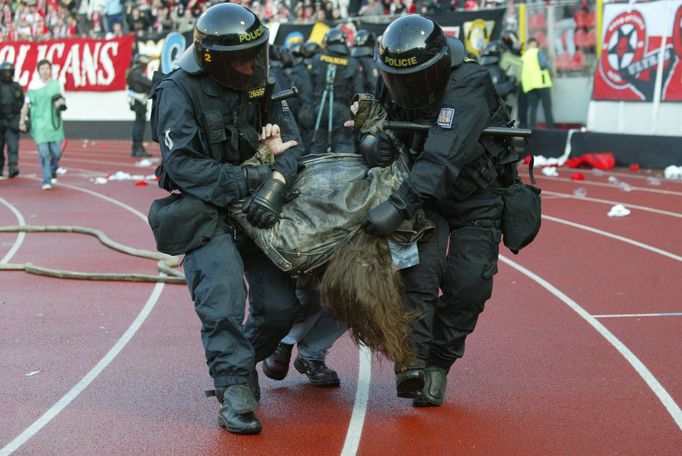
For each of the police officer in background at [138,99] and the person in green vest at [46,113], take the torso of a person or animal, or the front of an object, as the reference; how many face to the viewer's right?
1

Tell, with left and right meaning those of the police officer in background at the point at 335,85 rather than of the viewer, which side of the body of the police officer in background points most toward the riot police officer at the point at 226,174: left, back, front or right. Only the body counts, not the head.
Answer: back

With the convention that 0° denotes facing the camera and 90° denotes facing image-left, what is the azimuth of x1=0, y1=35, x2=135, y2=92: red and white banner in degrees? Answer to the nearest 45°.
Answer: approximately 0°

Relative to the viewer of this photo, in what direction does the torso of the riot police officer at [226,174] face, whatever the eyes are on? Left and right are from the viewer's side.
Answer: facing the viewer and to the right of the viewer

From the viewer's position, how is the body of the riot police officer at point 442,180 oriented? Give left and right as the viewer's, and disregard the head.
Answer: facing the viewer and to the left of the viewer

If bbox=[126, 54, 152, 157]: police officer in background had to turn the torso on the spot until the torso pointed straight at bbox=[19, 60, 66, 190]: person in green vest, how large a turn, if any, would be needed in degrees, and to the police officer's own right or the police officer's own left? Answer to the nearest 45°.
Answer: approximately 90° to the police officer's own right

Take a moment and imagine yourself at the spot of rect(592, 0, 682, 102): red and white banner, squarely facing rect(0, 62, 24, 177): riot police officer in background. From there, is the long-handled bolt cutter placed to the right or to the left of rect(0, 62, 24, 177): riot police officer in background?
left

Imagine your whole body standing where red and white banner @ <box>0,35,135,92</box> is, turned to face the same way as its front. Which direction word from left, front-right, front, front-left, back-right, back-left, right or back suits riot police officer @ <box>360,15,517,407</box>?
front

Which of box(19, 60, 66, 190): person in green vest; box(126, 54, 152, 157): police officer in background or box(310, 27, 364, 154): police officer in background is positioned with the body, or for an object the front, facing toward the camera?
the person in green vest
